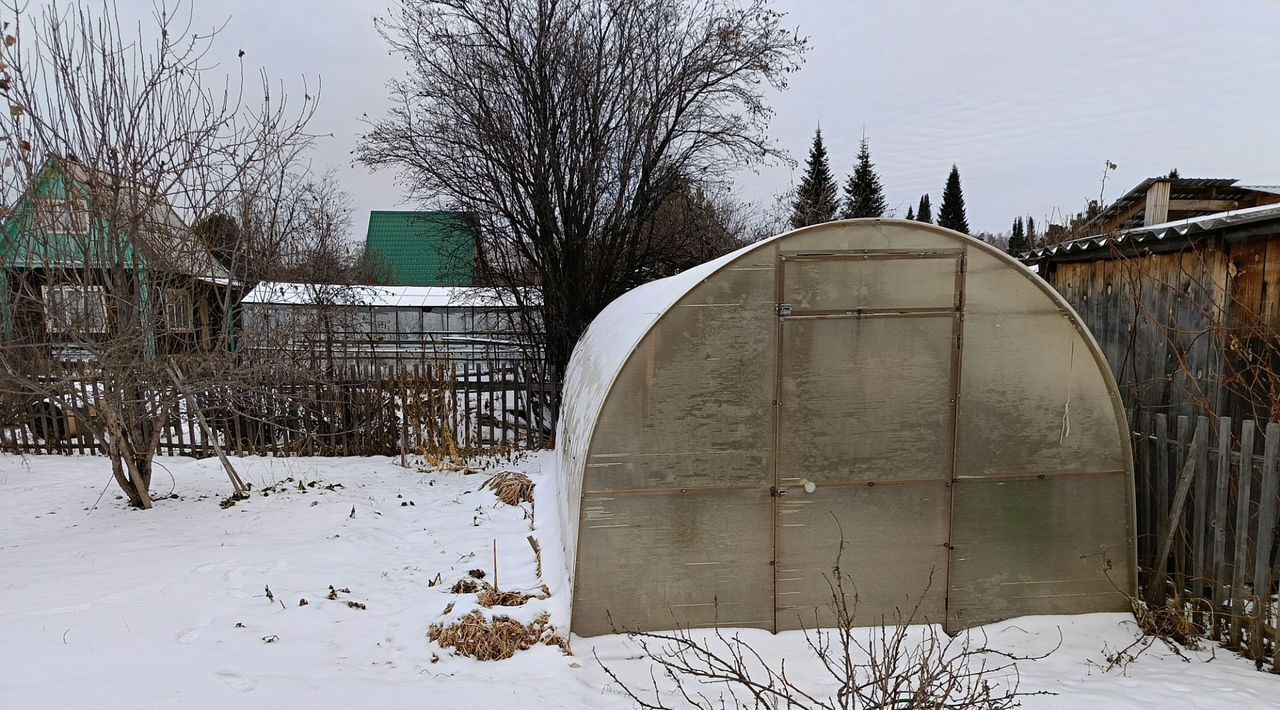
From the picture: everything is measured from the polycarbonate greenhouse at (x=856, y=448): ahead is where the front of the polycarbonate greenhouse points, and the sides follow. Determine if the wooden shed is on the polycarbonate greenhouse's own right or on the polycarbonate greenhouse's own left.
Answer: on the polycarbonate greenhouse's own left

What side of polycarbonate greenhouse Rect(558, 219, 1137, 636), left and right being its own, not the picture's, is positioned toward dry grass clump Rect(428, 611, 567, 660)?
right

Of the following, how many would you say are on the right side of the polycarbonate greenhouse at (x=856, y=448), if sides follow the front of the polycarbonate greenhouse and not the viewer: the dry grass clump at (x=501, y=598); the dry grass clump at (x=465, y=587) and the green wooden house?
3

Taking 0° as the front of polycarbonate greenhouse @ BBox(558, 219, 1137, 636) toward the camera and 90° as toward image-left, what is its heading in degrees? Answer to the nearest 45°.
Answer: approximately 0°

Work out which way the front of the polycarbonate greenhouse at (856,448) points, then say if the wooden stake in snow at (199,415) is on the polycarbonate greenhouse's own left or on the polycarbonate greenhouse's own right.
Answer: on the polycarbonate greenhouse's own right

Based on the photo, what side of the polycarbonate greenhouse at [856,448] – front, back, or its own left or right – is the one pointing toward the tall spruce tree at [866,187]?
back

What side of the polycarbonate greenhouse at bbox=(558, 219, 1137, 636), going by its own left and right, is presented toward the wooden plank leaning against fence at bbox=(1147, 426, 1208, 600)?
left

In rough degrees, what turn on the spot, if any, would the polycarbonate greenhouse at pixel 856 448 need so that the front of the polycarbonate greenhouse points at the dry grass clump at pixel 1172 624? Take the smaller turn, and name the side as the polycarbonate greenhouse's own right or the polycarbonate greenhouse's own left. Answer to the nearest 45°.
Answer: approximately 90° to the polycarbonate greenhouse's own left

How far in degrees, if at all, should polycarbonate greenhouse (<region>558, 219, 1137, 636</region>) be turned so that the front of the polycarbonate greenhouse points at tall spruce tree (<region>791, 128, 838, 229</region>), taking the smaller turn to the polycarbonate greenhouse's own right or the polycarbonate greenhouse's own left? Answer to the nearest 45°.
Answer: approximately 180°

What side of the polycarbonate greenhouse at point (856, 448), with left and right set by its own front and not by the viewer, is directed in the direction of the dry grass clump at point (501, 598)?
right
